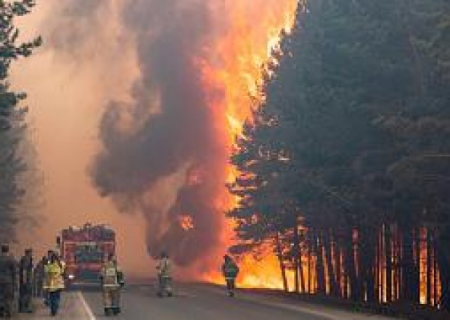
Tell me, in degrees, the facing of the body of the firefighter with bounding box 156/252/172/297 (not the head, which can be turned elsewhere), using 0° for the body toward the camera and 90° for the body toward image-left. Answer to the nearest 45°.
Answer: approximately 180°

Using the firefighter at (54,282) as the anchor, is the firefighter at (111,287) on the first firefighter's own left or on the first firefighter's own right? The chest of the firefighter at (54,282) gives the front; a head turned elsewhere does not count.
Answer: on the first firefighter's own right

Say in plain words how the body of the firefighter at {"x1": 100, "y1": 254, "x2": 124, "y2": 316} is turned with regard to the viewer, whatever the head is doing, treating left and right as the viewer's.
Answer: facing away from the viewer

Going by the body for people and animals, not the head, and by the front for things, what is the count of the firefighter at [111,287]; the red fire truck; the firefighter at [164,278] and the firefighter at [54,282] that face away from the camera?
3

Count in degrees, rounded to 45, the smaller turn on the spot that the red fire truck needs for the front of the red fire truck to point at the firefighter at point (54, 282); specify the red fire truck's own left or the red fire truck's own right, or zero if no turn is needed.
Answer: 0° — it already faces them

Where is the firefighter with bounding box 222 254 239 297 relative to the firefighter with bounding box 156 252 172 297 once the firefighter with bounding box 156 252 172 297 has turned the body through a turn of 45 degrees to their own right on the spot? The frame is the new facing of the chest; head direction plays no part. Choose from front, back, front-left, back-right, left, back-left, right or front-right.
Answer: front

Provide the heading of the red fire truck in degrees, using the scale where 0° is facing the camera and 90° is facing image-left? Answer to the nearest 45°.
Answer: approximately 0°

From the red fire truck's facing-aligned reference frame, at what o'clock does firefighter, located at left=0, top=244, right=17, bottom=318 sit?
The firefighter is roughly at 12 o'clock from the red fire truck.

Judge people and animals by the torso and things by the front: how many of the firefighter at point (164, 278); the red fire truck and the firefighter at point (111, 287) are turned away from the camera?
2

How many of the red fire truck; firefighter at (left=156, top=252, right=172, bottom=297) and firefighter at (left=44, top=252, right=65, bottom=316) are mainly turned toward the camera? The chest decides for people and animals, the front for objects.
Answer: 1

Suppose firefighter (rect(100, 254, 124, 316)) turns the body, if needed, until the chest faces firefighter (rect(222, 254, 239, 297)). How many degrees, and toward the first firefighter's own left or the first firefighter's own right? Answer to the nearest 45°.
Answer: approximately 45° to the first firefighter's own right
